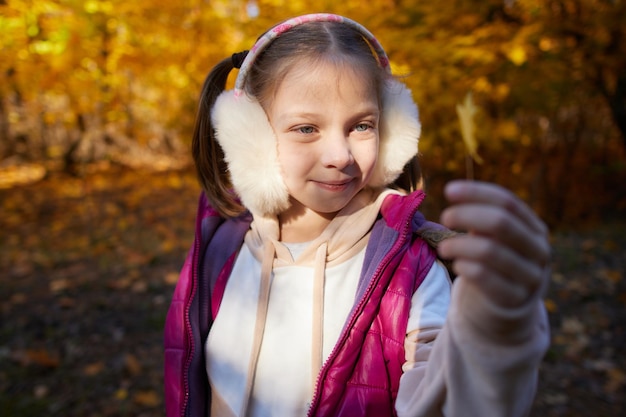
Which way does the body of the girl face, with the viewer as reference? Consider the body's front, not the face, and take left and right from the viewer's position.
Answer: facing the viewer

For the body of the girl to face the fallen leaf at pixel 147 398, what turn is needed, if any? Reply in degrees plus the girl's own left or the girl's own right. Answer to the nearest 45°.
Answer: approximately 135° to the girl's own right

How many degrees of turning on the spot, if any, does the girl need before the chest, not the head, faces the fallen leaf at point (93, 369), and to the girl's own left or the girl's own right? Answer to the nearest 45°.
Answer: approximately 135° to the girl's own right

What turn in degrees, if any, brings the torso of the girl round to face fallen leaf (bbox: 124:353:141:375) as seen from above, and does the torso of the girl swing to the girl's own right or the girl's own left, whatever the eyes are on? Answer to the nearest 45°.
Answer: approximately 135° to the girl's own right
